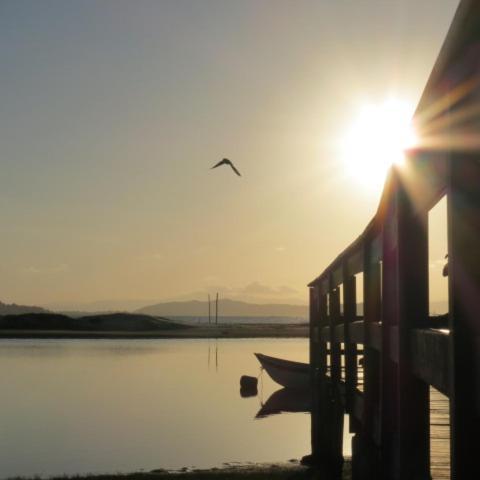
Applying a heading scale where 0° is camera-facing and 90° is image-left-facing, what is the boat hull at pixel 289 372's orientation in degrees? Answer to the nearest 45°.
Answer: approximately 90°
